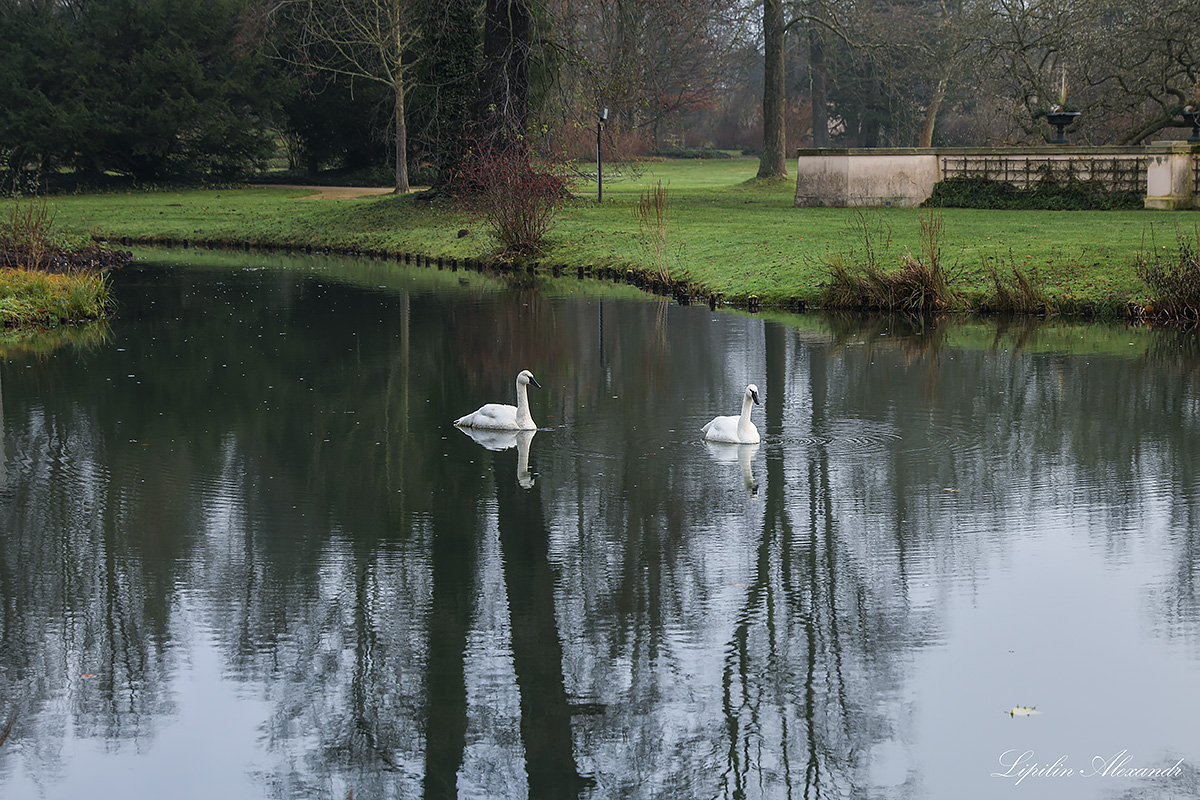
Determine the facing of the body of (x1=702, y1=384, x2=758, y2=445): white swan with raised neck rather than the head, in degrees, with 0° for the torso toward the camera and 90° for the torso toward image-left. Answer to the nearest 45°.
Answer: approximately 315°

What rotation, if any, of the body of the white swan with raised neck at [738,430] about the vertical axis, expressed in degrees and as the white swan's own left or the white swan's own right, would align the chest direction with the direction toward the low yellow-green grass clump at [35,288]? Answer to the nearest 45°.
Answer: approximately 180°

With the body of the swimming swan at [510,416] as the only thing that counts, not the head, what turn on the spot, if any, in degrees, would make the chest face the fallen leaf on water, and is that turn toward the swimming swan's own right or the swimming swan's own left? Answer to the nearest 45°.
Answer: approximately 90° to the swimming swan's own right

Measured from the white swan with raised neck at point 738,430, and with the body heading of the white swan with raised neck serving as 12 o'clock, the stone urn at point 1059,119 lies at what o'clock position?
The stone urn is roughly at 8 o'clock from the white swan with raised neck.

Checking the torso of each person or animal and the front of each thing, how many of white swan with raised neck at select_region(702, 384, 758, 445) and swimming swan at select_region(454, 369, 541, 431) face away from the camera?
0

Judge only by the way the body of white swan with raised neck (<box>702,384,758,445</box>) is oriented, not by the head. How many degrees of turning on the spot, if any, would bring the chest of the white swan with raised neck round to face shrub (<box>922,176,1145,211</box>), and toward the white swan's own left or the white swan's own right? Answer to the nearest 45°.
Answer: approximately 135° to the white swan's own left

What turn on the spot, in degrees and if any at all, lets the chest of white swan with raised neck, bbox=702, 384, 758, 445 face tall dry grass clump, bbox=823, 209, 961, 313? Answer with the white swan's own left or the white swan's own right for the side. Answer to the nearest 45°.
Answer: approximately 135° to the white swan's own left

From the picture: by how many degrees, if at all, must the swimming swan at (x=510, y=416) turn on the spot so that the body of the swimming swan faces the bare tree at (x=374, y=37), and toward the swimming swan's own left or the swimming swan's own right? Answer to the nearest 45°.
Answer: approximately 90° to the swimming swan's own left

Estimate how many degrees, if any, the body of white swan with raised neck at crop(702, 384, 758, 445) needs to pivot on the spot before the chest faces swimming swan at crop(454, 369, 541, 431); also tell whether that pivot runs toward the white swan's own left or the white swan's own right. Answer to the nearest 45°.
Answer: approximately 135° to the white swan's own right

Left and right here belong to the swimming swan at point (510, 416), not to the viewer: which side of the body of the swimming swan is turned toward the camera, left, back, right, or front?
right

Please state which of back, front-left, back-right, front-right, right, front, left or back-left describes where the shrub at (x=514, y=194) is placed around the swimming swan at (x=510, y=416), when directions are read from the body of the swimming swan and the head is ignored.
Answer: left

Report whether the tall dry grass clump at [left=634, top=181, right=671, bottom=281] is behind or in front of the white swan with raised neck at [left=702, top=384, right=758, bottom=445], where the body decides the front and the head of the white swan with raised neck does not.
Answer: behind

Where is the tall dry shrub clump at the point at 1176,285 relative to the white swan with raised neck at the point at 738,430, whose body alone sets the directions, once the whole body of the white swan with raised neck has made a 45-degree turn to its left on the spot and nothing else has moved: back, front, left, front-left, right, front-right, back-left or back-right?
front-left
